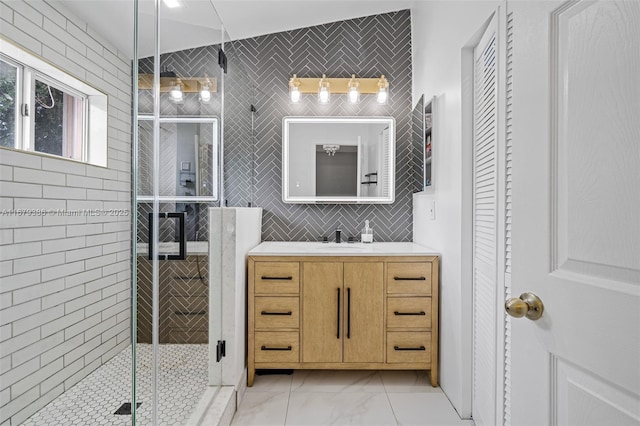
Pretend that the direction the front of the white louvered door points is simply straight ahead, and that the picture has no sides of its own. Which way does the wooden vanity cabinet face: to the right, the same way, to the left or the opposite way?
to the left

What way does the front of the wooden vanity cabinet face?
toward the camera

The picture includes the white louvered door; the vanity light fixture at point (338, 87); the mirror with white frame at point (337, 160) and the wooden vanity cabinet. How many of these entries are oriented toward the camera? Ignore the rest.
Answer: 3

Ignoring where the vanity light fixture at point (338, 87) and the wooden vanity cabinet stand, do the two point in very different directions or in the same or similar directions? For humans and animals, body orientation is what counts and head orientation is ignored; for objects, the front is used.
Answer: same or similar directions

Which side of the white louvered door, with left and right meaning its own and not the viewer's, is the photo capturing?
left

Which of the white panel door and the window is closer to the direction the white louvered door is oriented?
the window

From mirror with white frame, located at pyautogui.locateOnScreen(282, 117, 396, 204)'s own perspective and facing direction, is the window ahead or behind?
ahead

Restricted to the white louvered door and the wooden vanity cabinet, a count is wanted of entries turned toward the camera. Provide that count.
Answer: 1

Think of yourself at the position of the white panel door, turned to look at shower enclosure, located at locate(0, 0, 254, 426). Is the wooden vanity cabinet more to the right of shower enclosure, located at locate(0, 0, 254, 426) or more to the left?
right

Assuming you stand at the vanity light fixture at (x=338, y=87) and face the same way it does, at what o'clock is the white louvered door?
The white louvered door is roughly at 11 o'clock from the vanity light fixture.

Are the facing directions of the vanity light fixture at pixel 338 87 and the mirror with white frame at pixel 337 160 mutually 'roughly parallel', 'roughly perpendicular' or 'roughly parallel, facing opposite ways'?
roughly parallel

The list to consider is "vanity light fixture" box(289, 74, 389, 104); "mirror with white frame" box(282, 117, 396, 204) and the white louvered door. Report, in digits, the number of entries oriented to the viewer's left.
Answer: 1

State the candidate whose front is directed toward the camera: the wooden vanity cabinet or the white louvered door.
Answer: the wooden vanity cabinet

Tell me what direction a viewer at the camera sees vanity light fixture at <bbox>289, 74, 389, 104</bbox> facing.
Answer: facing the viewer
